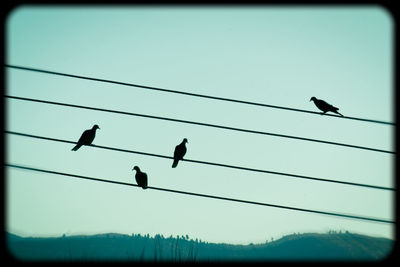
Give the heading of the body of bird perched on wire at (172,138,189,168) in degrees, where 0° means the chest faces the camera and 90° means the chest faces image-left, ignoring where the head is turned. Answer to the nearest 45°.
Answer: approximately 270°

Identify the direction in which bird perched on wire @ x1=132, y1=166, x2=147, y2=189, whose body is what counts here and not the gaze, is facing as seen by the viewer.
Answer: to the viewer's left

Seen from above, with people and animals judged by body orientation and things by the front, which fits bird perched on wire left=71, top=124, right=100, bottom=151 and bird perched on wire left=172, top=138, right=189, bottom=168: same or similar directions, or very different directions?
same or similar directions

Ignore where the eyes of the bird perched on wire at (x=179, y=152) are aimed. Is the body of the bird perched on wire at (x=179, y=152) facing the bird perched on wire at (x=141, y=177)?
no

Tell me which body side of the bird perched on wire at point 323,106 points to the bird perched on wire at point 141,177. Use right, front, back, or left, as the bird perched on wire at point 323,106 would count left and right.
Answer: front

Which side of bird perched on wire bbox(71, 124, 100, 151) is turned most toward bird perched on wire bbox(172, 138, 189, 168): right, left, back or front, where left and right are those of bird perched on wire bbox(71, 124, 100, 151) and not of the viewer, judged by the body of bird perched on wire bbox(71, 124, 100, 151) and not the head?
front

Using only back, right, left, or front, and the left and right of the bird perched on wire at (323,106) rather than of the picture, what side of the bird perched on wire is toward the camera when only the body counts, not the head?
left

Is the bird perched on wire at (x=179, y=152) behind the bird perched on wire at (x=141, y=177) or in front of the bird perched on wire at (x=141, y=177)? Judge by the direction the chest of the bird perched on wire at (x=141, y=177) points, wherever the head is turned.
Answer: behind

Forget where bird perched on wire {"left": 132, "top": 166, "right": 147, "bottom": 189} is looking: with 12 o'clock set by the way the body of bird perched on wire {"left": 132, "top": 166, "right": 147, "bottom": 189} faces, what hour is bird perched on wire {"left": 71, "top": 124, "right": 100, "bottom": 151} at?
bird perched on wire {"left": 71, "top": 124, "right": 100, "bottom": 151} is roughly at 11 o'clock from bird perched on wire {"left": 132, "top": 166, "right": 147, "bottom": 189}.

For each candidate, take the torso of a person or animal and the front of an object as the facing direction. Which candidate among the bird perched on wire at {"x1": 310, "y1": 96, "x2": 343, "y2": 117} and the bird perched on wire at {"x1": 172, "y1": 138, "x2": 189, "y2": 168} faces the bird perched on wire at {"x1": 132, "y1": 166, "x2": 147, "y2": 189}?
the bird perched on wire at {"x1": 310, "y1": 96, "x2": 343, "y2": 117}

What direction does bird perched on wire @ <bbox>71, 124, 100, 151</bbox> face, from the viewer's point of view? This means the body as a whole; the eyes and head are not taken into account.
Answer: to the viewer's right

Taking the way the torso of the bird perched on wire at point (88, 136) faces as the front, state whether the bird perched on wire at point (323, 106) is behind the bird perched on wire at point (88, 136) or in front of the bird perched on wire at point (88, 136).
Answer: in front
